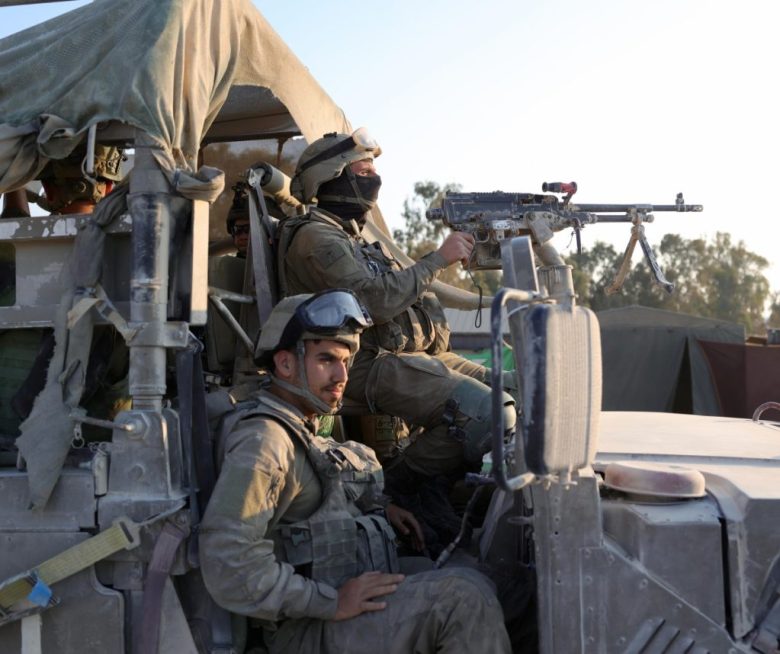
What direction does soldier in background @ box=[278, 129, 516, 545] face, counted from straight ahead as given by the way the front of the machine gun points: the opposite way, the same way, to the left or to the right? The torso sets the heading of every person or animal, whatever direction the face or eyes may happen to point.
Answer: the same way

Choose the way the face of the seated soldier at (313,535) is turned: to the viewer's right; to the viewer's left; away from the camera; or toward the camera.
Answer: to the viewer's right

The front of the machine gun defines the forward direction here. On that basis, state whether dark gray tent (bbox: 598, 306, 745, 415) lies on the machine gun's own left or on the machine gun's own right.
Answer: on the machine gun's own left

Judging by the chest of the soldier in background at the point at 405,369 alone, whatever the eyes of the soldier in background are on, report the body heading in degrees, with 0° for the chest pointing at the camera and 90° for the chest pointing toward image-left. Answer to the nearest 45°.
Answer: approximately 270°

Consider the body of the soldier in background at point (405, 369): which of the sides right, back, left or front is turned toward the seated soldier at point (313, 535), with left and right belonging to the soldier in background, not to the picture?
right

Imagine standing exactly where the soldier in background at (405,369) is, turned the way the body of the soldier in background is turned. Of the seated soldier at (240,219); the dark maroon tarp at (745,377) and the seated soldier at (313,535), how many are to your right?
1

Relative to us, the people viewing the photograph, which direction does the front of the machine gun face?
facing to the right of the viewer

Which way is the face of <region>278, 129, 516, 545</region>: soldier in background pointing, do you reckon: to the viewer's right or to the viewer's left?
to the viewer's right

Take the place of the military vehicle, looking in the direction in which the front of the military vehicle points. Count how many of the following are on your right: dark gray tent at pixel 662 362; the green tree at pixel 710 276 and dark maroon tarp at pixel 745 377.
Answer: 0

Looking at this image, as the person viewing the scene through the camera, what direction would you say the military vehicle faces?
facing to the right of the viewer

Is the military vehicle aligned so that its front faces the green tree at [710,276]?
no

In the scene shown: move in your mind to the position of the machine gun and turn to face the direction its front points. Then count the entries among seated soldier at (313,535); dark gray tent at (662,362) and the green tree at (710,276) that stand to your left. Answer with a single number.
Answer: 2

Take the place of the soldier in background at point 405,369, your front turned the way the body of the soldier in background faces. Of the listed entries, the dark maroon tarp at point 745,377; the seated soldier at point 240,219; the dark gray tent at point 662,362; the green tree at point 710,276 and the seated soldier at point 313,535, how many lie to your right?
1

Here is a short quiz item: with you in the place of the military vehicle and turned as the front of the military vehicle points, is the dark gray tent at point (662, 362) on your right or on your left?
on your left

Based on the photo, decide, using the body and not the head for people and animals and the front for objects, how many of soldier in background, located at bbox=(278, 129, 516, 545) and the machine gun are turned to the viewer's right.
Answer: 2
